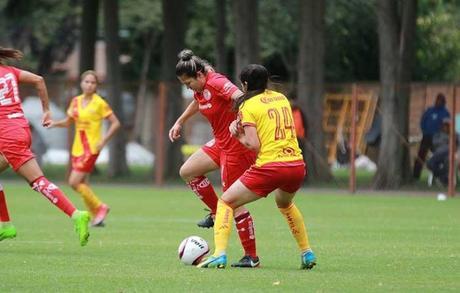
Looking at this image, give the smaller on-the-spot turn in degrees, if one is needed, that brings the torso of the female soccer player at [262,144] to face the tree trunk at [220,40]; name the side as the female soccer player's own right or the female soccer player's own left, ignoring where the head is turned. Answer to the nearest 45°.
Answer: approximately 45° to the female soccer player's own right

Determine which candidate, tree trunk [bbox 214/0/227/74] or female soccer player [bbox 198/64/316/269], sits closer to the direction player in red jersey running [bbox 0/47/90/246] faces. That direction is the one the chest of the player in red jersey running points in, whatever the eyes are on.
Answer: the tree trunk

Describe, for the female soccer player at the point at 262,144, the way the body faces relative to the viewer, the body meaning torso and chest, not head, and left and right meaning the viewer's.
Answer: facing away from the viewer and to the left of the viewer

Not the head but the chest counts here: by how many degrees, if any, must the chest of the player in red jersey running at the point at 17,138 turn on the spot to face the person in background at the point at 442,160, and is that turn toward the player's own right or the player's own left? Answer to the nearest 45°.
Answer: approximately 90° to the player's own right
